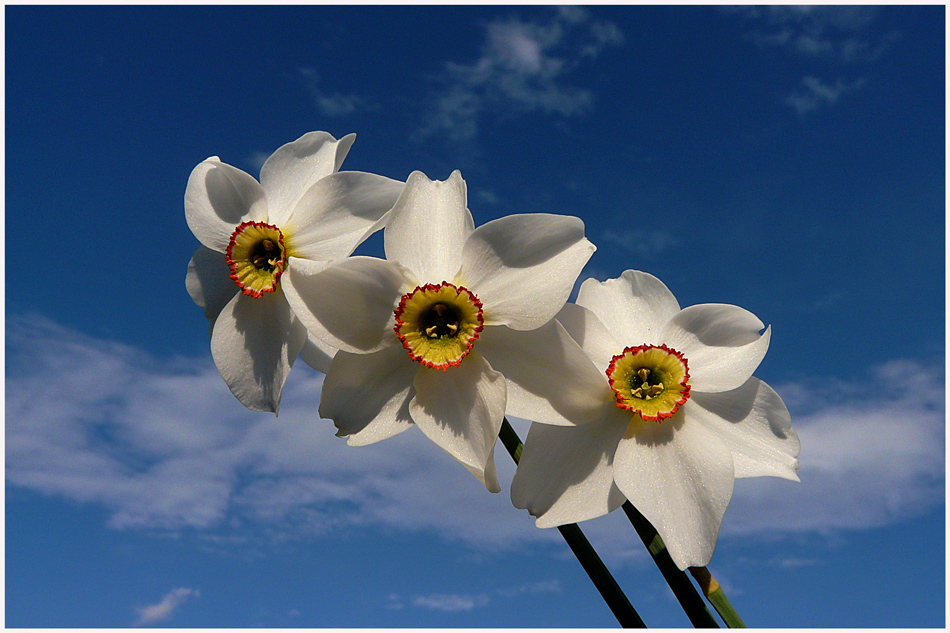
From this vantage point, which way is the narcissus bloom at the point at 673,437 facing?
toward the camera

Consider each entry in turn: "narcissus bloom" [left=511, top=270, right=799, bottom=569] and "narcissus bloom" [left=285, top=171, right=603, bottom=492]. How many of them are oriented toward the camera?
2

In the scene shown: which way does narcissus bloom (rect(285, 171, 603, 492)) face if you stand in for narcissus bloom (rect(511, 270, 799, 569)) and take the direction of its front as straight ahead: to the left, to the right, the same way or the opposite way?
the same way

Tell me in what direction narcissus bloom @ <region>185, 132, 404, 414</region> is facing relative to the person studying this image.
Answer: facing the viewer and to the left of the viewer
